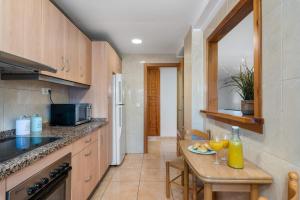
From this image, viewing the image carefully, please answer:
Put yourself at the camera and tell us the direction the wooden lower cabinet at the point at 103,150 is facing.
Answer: facing to the right of the viewer

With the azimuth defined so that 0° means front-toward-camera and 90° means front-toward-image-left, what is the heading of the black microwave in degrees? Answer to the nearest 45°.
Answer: approximately 315°

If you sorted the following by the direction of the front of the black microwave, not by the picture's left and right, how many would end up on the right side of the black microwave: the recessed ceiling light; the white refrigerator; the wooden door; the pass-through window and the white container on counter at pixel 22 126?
1

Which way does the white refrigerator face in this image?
to the viewer's right

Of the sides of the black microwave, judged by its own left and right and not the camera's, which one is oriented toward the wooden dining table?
front

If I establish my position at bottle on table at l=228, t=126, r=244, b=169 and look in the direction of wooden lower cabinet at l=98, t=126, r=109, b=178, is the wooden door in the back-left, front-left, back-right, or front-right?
front-right

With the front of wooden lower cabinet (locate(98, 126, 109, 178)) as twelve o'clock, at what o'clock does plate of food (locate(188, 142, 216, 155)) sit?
The plate of food is roughly at 2 o'clock from the wooden lower cabinet.

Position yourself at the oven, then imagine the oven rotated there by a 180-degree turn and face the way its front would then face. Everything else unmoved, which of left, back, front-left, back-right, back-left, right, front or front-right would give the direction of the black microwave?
front-right

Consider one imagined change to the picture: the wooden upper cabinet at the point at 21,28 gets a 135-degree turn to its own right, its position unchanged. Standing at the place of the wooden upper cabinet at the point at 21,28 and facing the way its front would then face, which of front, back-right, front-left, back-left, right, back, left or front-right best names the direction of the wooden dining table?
back-left
